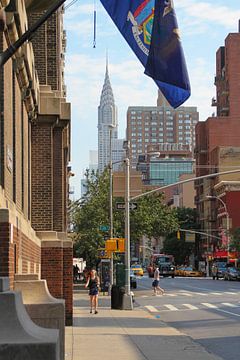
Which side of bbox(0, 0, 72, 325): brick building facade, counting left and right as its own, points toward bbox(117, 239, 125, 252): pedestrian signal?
left

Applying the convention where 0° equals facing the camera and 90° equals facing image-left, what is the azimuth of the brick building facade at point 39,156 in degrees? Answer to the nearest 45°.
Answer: approximately 270°
